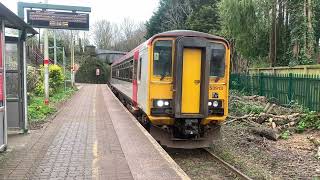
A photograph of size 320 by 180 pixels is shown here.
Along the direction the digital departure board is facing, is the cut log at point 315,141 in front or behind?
in front

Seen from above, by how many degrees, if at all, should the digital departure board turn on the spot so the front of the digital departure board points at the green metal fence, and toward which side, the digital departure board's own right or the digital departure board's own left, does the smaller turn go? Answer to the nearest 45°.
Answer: approximately 90° to the digital departure board's own left

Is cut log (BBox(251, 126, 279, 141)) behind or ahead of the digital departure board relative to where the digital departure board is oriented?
ahead

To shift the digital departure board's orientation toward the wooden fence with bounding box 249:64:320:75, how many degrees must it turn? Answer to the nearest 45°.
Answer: approximately 90° to its left

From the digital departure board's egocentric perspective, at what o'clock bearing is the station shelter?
The station shelter is roughly at 12 o'clock from the digital departure board.

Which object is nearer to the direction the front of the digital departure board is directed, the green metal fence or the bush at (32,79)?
the green metal fence

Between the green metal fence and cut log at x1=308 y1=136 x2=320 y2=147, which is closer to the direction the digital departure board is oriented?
the cut log

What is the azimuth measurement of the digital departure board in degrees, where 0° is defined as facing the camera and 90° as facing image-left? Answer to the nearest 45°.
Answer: approximately 0°

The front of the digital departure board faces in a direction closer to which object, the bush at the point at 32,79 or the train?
the train

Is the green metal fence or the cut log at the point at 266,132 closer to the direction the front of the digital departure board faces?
the cut log

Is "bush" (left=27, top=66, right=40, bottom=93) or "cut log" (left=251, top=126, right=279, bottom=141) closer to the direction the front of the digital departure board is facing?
the cut log
